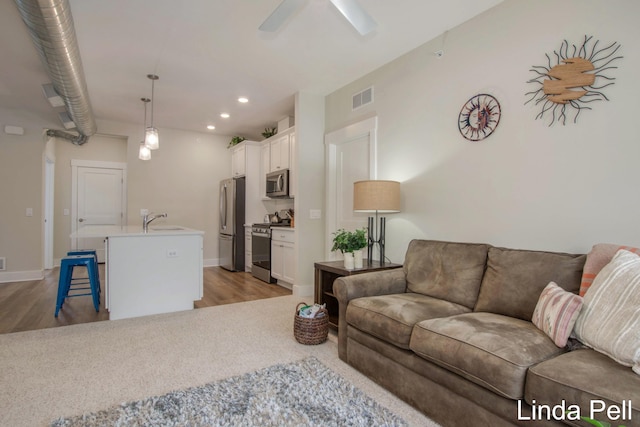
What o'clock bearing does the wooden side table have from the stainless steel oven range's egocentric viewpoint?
The wooden side table is roughly at 10 o'clock from the stainless steel oven range.

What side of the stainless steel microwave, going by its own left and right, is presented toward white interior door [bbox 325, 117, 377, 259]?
left

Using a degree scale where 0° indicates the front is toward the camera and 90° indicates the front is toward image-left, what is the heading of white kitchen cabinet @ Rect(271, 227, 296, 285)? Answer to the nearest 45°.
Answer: approximately 45°

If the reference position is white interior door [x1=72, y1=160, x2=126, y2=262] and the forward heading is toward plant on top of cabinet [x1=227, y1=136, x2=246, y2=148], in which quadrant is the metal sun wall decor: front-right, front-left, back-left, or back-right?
front-right

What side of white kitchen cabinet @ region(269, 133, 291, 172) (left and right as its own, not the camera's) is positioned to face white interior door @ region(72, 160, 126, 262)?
right

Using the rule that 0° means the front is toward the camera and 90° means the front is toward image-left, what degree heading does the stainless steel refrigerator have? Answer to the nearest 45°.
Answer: approximately 45°

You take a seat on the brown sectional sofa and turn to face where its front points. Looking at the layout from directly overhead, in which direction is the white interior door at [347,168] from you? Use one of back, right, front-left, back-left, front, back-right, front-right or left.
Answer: right

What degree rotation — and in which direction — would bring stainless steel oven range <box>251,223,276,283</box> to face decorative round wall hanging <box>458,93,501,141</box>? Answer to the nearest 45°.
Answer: approximately 90° to its left

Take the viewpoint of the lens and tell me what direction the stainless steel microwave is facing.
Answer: facing the viewer and to the left of the viewer
